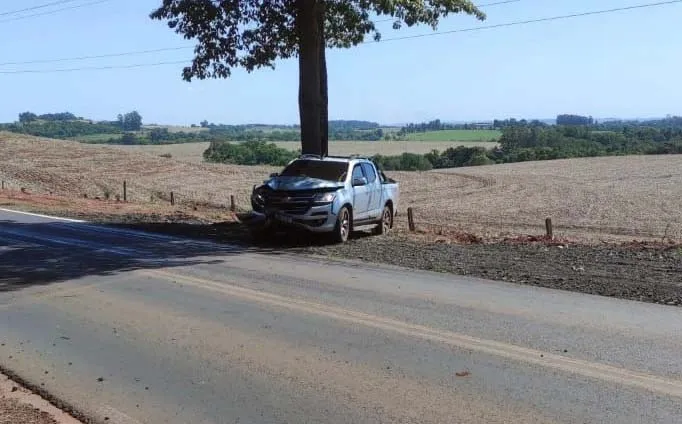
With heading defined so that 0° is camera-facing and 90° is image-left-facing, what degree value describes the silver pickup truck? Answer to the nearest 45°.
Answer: approximately 45°
